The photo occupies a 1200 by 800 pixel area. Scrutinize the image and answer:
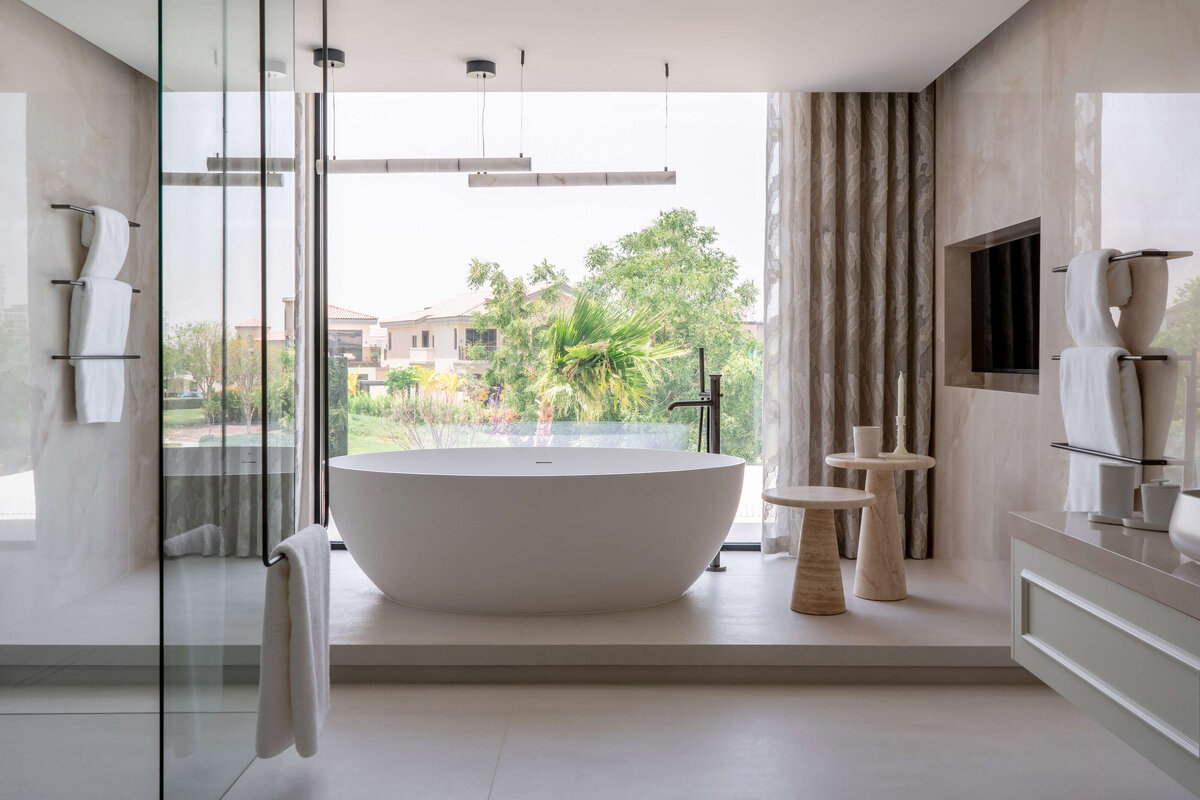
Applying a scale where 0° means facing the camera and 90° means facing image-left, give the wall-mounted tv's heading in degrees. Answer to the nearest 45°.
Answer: approximately 45°

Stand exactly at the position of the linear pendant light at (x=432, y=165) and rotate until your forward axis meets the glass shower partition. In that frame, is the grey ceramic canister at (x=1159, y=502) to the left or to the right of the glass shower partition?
left

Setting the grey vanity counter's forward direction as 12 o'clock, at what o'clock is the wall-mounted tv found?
The wall-mounted tv is roughly at 4 o'clock from the grey vanity counter.

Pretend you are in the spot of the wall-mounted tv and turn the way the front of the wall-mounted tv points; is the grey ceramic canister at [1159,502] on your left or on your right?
on your left

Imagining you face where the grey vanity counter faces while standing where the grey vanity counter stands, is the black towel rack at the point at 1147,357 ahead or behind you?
behind

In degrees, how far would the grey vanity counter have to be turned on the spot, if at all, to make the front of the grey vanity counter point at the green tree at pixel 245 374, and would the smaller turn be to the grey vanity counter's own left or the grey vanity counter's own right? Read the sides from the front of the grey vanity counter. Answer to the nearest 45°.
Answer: approximately 45° to the grey vanity counter's own right

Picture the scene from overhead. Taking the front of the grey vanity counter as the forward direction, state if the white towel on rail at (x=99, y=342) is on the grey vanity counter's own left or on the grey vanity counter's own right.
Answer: on the grey vanity counter's own right

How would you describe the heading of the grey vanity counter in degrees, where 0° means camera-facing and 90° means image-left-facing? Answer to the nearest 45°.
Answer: approximately 45°

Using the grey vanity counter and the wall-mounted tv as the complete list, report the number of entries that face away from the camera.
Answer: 0

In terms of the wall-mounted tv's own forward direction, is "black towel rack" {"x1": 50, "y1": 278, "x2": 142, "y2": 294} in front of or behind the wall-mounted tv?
in front
